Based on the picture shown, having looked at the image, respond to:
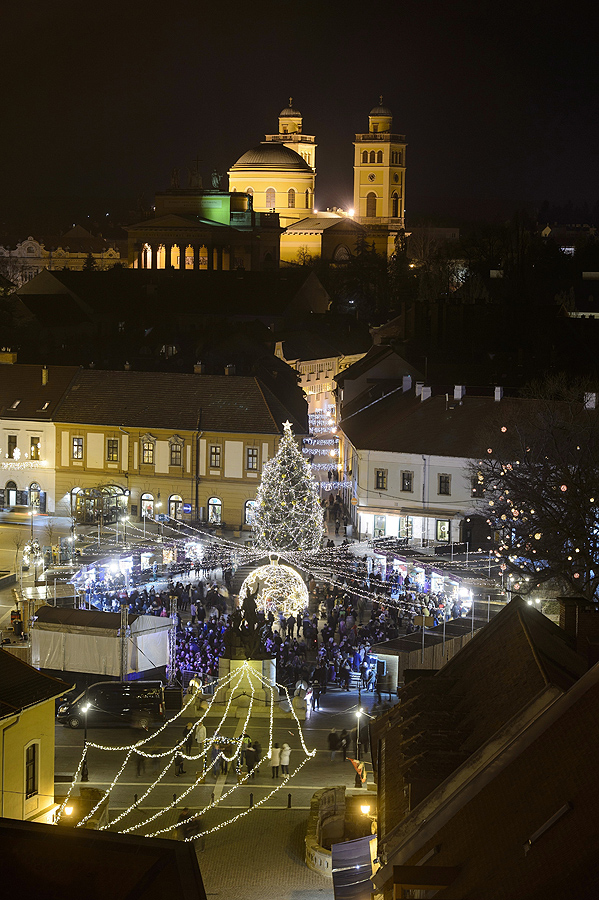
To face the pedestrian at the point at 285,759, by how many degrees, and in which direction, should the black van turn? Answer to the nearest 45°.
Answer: approximately 135° to its left

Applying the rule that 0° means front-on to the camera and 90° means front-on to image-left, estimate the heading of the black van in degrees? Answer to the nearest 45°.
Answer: approximately 90°

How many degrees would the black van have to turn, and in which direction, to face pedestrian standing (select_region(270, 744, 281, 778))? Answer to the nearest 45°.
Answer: approximately 135° to its left

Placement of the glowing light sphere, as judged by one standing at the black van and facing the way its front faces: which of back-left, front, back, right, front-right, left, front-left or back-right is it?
back-right

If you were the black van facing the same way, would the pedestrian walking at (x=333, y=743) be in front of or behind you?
behind

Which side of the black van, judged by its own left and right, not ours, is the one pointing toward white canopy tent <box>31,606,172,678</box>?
right
